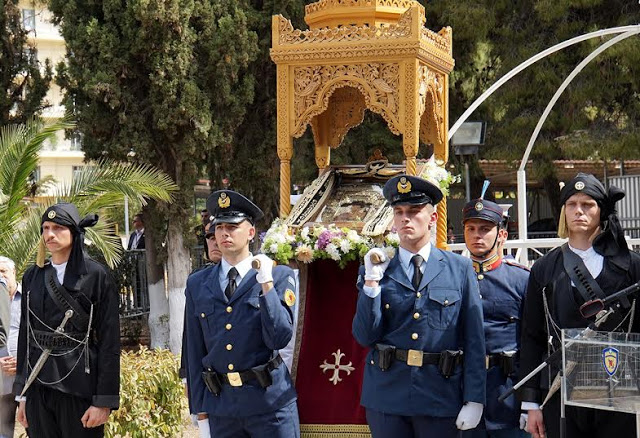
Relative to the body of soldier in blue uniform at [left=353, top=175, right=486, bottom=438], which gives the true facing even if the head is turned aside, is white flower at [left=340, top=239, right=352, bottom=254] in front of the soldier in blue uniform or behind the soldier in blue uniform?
behind

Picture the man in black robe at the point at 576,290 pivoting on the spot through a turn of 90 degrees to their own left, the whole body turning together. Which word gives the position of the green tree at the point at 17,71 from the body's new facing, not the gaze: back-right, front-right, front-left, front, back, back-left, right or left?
back-left

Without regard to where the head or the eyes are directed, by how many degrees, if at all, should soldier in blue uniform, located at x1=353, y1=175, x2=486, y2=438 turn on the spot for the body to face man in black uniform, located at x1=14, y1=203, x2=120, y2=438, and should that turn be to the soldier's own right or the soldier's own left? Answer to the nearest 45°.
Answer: approximately 90° to the soldier's own right

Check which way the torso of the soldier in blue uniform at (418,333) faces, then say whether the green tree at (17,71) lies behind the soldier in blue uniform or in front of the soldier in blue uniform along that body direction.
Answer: behind

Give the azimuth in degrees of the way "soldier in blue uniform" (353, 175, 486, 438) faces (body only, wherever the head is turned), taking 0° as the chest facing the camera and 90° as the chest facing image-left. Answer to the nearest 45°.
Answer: approximately 0°

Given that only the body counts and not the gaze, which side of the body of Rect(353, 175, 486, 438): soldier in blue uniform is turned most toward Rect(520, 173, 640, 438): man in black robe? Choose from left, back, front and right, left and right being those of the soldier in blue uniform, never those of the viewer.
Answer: left

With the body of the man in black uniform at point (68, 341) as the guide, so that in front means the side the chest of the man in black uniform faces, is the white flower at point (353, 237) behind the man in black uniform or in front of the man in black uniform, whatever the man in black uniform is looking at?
behind

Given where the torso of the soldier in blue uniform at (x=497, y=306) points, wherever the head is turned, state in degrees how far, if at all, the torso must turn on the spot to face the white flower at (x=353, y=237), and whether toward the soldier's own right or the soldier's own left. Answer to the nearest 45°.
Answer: approximately 90° to the soldier's own right

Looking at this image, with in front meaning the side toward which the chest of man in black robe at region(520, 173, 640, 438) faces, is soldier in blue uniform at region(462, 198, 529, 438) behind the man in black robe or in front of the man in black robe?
behind

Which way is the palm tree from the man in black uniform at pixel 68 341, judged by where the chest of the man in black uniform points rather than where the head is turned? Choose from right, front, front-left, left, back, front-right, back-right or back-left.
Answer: back-right

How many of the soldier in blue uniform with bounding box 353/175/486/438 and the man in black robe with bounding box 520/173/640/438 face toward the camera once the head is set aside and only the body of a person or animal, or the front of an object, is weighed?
2

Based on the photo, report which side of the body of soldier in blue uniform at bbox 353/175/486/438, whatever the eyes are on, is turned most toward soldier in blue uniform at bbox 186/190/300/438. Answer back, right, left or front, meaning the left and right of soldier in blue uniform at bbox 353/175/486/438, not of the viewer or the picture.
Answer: right

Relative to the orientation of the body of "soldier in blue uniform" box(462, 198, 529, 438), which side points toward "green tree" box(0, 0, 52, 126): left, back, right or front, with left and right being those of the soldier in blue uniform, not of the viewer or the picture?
right
